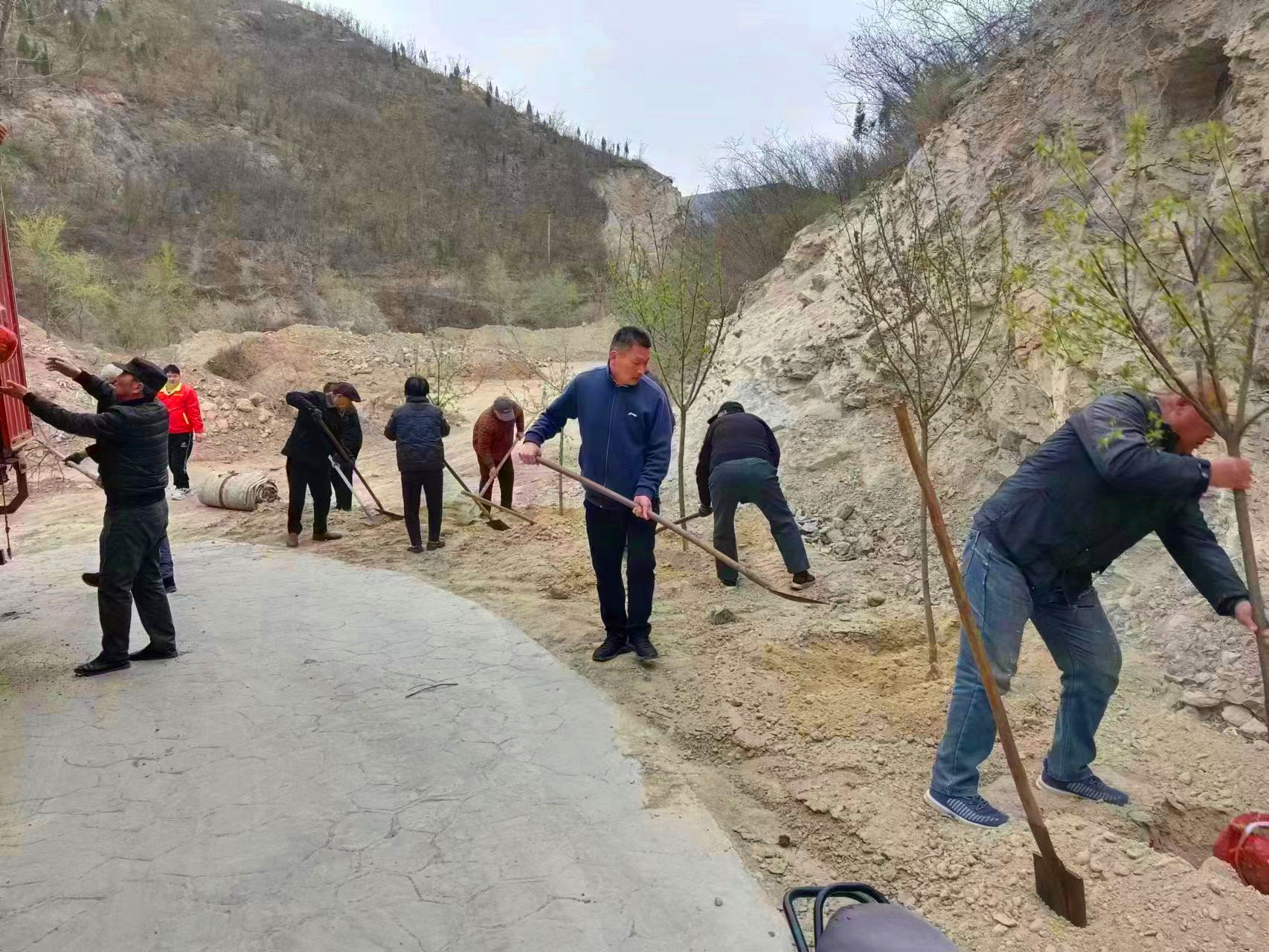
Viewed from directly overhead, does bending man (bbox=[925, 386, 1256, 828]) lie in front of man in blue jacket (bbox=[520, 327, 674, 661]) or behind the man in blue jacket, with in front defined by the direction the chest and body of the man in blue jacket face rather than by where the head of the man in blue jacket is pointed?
in front

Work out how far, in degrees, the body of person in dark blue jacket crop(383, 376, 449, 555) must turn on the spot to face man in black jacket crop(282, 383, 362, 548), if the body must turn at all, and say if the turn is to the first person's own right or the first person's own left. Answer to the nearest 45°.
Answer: approximately 45° to the first person's own left

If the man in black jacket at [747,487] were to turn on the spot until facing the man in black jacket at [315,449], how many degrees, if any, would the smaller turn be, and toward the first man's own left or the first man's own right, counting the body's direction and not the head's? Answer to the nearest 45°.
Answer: approximately 90° to the first man's own left

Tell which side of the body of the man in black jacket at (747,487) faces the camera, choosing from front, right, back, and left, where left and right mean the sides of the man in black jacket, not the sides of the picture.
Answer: back

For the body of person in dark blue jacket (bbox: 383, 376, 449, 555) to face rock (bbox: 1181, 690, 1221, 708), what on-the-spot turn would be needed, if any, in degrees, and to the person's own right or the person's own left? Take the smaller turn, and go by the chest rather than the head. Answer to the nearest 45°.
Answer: approximately 135° to the person's own right

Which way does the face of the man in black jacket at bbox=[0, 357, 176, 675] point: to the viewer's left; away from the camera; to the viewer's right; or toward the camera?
to the viewer's left

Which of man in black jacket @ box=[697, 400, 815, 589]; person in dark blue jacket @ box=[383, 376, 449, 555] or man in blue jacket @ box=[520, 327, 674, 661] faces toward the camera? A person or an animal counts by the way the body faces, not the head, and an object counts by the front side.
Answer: the man in blue jacket

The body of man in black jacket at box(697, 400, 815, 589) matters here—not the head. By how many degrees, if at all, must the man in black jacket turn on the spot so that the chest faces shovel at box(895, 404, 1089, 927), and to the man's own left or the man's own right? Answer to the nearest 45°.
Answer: approximately 180°

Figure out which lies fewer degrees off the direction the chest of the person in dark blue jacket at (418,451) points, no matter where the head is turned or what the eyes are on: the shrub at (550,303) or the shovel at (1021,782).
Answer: the shrub

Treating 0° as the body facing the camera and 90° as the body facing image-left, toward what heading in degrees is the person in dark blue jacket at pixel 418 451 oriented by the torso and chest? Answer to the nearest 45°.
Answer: approximately 180°

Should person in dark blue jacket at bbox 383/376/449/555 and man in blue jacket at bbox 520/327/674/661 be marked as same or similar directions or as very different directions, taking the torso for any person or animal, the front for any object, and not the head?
very different directions

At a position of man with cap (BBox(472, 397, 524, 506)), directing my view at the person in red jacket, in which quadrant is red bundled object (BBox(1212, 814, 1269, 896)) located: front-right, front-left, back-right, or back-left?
back-left
